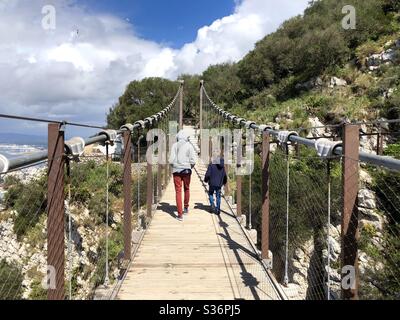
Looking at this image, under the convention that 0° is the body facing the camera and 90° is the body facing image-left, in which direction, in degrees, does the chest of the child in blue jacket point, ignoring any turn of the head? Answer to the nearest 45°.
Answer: approximately 180°
